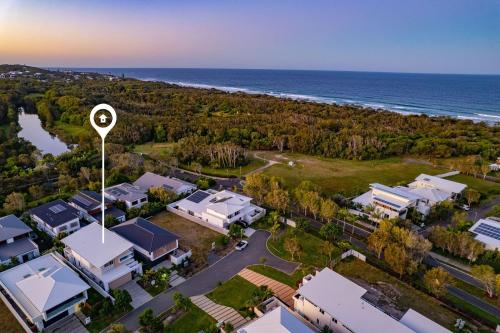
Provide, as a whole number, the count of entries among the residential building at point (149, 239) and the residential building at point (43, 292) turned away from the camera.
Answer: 0

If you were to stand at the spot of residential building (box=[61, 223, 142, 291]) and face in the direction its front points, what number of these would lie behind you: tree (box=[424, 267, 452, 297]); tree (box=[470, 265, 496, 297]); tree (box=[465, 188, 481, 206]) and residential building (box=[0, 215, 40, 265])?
1

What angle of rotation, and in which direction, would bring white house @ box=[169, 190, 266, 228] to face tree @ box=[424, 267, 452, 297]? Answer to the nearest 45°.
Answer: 0° — it already faces it

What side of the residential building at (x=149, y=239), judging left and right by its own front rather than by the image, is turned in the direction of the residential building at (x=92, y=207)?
back

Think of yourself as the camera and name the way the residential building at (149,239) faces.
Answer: facing the viewer and to the right of the viewer

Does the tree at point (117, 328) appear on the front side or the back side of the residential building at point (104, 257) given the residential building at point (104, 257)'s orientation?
on the front side

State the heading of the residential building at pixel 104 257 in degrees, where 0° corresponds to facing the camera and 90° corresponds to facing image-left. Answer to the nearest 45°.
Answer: approximately 315°

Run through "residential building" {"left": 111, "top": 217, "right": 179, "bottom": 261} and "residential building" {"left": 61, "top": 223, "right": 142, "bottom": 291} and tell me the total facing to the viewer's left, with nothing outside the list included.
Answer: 0

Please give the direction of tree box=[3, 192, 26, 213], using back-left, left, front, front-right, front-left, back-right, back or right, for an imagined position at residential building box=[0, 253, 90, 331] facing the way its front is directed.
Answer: back-left

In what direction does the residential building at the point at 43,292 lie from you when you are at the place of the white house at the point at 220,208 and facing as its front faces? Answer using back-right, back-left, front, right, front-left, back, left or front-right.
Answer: right

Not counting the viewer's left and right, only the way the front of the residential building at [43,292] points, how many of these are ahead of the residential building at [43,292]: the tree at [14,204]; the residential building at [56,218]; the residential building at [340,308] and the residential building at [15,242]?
1

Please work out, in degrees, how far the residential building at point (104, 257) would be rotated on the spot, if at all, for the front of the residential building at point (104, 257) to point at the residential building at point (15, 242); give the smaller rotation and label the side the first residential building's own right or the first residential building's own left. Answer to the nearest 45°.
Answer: approximately 180°

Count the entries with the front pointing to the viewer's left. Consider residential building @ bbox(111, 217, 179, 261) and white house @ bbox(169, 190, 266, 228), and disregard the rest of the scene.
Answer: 0
